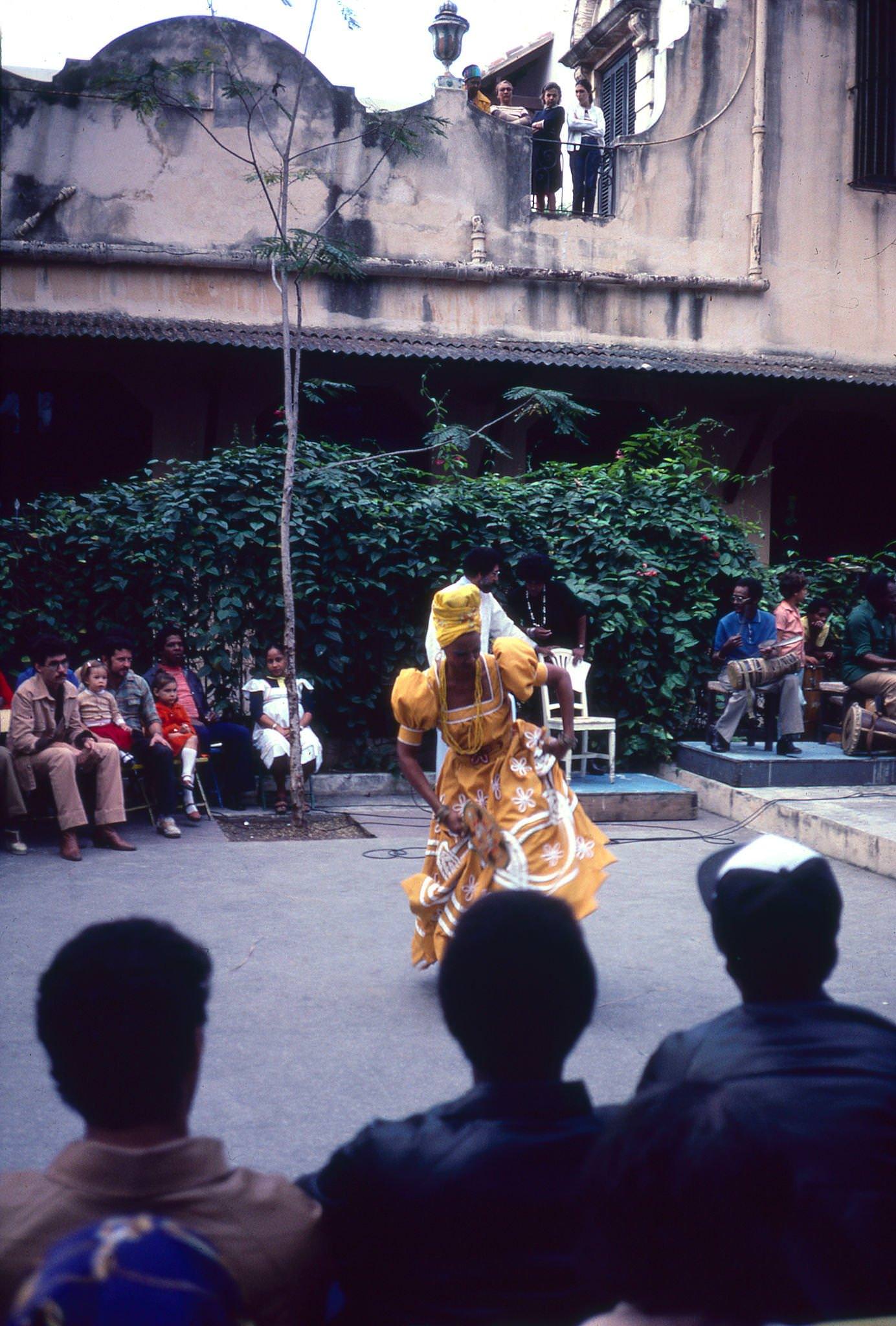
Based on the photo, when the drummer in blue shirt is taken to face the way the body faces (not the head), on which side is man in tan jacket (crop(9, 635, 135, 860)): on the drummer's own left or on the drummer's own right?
on the drummer's own right

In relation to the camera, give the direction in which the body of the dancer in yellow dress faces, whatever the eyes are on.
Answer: toward the camera

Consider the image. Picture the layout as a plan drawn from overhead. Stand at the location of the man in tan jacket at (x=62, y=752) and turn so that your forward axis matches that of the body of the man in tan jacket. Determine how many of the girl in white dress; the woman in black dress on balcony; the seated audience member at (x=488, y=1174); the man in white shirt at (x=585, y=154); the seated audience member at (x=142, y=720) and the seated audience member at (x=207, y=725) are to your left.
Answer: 5

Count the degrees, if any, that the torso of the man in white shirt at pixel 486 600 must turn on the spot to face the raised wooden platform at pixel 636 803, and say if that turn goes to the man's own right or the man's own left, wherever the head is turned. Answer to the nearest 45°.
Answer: approximately 45° to the man's own right

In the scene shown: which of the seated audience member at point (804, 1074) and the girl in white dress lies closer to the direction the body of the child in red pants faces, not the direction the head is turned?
the seated audience member

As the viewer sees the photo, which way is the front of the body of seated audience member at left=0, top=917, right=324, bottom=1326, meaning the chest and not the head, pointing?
away from the camera

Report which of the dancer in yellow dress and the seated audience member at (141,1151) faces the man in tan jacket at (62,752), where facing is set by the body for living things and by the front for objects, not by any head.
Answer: the seated audience member

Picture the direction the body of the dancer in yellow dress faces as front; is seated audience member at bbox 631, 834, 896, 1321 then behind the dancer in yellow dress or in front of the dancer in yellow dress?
in front

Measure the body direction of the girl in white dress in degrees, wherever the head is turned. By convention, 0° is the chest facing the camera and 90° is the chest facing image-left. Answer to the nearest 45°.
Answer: approximately 0°

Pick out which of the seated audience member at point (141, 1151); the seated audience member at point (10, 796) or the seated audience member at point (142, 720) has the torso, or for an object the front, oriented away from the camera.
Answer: the seated audience member at point (141, 1151)

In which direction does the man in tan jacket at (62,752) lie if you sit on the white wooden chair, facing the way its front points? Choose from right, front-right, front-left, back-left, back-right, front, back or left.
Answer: right

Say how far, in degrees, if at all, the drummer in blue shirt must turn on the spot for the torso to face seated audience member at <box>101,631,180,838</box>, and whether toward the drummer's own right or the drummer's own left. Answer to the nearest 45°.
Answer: approximately 45° to the drummer's own right

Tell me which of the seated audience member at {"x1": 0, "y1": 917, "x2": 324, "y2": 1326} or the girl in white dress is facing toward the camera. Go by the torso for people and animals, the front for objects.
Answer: the girl in white dress

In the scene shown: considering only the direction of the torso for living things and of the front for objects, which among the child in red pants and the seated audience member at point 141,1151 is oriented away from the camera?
the seated audience member
